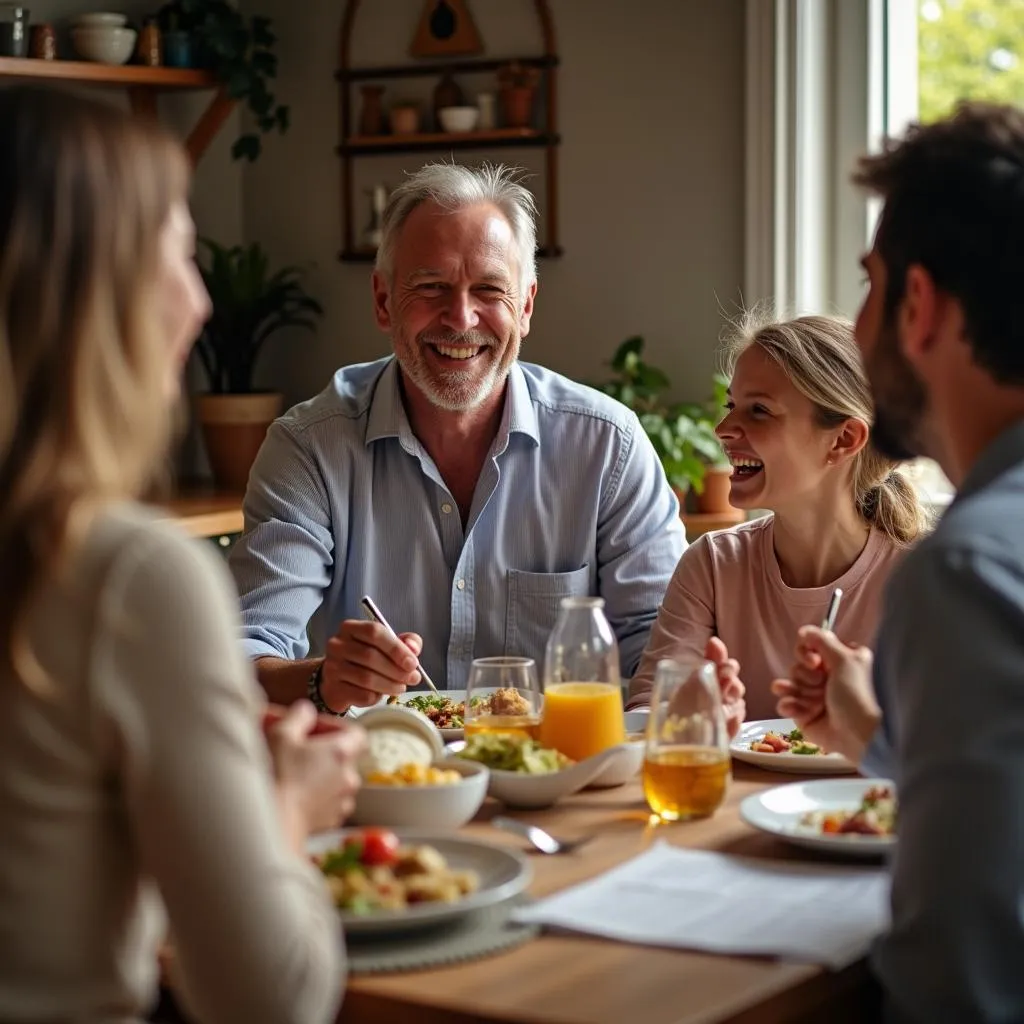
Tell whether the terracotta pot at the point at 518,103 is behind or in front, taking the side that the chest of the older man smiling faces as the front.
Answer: behind

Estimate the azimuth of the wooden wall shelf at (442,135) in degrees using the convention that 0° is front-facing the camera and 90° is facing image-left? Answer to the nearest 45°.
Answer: approximately 0°

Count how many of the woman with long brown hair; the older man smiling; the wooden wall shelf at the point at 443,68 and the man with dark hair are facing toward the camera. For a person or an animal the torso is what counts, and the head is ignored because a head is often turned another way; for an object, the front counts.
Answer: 2

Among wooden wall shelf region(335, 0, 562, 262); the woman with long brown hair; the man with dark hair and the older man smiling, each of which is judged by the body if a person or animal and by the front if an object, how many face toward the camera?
2

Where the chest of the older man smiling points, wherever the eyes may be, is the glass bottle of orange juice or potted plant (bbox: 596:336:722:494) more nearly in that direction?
the glass bottle of orange juice
